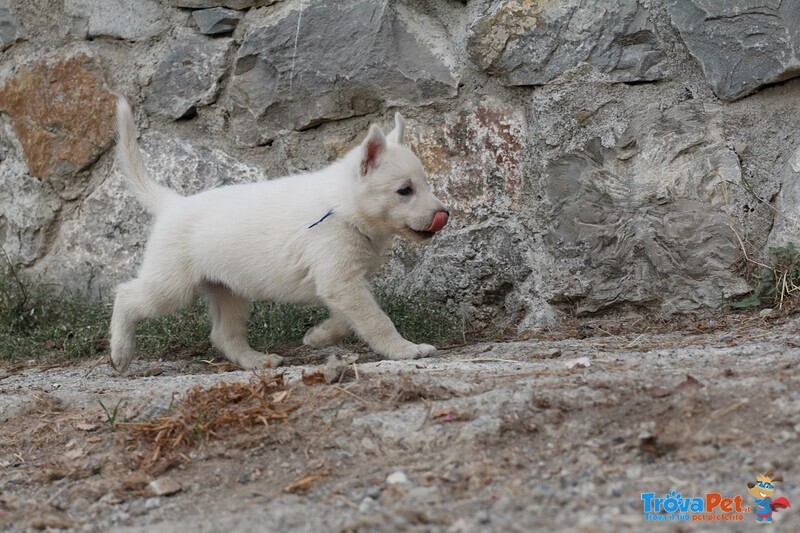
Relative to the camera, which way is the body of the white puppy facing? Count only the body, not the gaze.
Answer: to the viewer's right

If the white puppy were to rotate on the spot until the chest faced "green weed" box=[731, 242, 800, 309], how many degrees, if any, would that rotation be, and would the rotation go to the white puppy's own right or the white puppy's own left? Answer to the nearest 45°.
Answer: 0° — it already faces it

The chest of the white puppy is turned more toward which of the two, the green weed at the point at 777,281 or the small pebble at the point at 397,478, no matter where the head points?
the green weed

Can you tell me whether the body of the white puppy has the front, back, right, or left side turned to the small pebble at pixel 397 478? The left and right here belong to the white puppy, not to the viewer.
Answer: right
